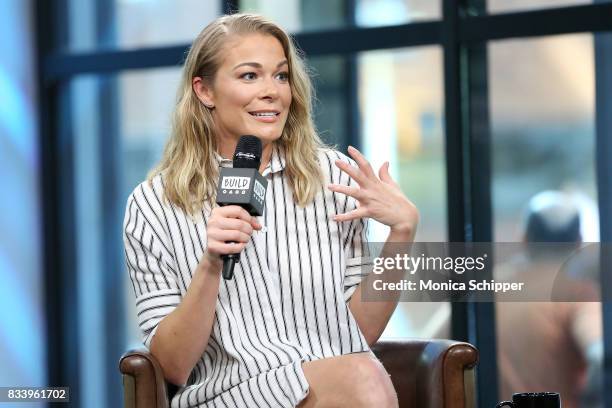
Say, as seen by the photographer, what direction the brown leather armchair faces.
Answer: facing the viewer

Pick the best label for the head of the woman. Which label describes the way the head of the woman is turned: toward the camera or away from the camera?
toward the camera

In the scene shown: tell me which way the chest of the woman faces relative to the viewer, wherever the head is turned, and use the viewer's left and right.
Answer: facing the viewer and to the right of the viewer

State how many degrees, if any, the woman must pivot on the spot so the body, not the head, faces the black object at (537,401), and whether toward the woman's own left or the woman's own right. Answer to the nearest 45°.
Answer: approximately 45° to the woman's own left
